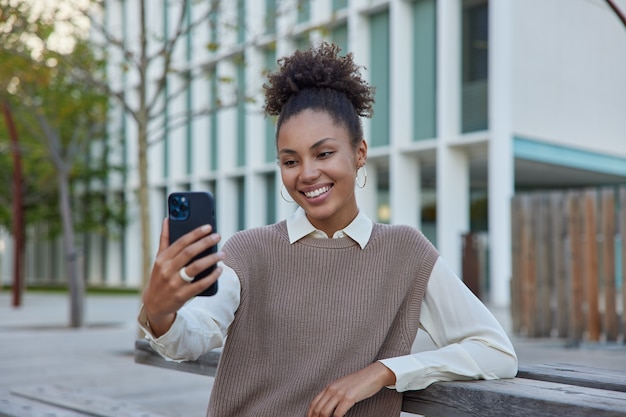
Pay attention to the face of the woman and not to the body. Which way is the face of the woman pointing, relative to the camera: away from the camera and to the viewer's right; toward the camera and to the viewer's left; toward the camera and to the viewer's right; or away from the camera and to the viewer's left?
toward the camera and to the viewer's left

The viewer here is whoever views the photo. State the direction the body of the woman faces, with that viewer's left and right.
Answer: facing the viewer

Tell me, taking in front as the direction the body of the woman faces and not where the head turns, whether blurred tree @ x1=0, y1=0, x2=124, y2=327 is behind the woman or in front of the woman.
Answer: behind

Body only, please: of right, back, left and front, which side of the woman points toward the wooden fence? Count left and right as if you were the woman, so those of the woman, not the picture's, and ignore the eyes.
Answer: back

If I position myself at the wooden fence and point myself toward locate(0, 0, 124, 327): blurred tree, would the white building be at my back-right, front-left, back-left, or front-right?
front-right

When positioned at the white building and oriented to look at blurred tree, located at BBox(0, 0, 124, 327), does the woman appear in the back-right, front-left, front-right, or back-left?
front-left

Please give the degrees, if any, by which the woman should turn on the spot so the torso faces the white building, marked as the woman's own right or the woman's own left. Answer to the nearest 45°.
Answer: approximately 180°
